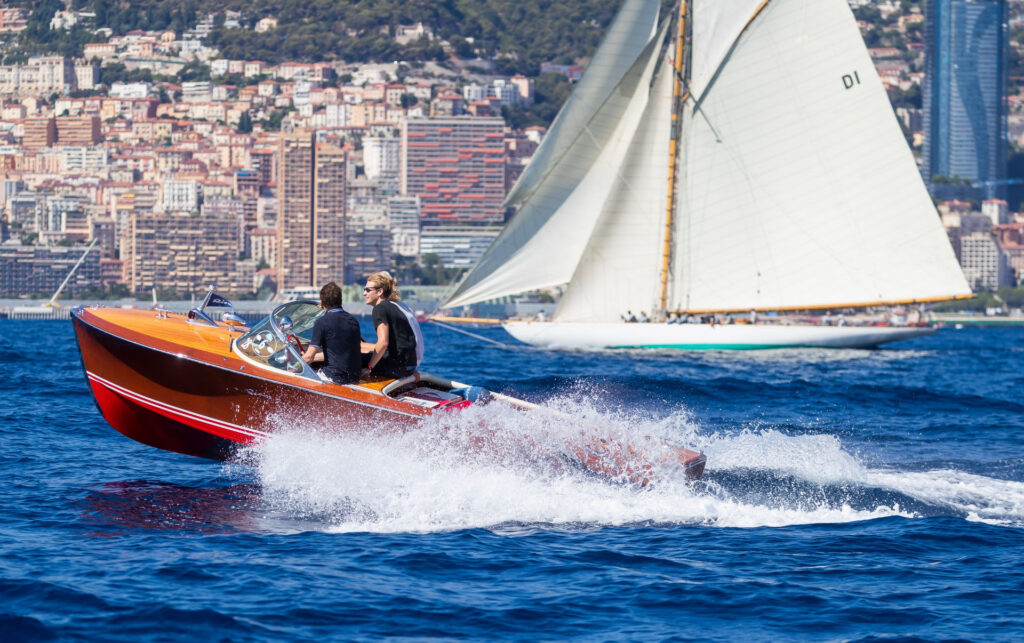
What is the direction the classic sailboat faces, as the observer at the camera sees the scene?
facing to the left of the viewer

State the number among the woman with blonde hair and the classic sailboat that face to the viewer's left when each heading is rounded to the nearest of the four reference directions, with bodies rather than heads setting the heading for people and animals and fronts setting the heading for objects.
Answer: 2

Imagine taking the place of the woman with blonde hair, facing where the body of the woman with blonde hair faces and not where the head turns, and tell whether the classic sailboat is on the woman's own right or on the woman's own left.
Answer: on the woman's own right

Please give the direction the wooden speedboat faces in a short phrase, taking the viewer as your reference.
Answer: facing to the left of the viewer

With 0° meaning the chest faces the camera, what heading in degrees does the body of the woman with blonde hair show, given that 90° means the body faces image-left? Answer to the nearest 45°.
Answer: approximately 90°

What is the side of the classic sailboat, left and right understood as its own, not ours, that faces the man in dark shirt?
left

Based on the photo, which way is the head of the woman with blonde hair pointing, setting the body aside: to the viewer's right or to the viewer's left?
to the viewer's left

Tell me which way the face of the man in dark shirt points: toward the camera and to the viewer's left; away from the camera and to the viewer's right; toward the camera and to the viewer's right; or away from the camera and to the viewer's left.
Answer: away from the camera and to the viewer's left

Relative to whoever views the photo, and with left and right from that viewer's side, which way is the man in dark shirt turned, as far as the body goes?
facing away from the viewer and to the left of the viewer

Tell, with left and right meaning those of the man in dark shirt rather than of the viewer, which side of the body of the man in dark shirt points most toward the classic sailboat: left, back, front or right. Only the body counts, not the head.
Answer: right
